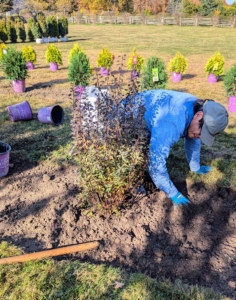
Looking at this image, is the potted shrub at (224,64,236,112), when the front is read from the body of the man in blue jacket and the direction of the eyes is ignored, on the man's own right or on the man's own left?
on the man's own left

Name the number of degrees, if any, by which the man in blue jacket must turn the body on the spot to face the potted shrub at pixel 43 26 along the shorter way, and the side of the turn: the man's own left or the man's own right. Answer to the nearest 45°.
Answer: approximately 180°

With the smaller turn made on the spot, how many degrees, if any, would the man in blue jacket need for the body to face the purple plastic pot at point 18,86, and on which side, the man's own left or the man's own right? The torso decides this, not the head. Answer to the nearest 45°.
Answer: approximately 180°

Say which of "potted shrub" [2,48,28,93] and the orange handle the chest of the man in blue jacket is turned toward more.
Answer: the orange handle

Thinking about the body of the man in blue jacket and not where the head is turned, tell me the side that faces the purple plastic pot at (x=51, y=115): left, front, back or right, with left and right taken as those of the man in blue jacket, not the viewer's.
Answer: back

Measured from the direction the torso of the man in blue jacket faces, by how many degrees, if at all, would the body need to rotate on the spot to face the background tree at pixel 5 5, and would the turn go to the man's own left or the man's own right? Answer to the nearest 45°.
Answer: approximately 180°

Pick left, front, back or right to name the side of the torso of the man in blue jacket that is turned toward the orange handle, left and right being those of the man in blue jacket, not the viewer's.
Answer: right

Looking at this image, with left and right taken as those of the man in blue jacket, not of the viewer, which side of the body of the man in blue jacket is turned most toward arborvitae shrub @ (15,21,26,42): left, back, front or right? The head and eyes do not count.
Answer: back

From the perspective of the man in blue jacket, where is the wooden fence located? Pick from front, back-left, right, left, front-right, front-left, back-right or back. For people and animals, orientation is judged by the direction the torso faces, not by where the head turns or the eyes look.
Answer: back-left

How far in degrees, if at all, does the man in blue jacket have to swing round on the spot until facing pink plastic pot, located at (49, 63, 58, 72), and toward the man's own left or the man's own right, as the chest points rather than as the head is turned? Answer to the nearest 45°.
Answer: approximately 180°

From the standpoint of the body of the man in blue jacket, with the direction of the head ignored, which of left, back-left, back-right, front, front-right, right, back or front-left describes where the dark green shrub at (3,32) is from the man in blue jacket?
back

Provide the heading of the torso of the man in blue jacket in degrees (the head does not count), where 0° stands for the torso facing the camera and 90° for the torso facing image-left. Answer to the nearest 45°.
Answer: approximately 315°

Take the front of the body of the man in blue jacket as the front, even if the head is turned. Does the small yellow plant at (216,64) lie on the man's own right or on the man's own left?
on the man's own left
